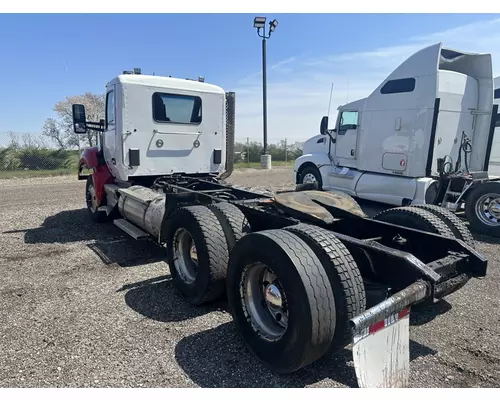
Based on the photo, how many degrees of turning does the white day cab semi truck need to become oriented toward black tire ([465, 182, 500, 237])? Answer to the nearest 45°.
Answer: approximately 90° to its right

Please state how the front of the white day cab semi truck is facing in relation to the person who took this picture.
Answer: facing away from the viewer and to the left of the viewer

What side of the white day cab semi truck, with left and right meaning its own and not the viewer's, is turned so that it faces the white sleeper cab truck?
right

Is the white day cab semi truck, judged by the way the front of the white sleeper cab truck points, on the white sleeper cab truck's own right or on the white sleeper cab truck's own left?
on the white sleeper cab truck's own left

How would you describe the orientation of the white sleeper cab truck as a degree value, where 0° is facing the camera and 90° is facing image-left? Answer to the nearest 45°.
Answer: approximately 135°
